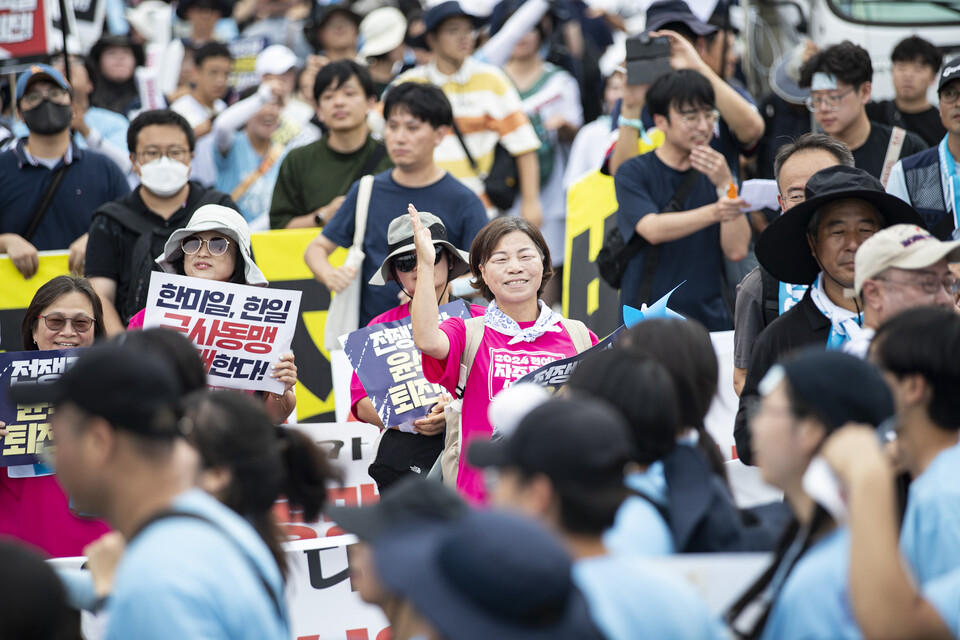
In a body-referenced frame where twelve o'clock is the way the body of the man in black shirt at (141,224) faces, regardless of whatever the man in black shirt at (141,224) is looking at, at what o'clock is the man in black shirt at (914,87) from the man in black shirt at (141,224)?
the man in black shirt at (914,87) is roughly at 9 o'clock from the man in black shirt at (141,224).

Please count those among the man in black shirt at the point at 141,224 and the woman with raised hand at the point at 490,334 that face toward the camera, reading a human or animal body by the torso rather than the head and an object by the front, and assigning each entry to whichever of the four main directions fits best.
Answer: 2

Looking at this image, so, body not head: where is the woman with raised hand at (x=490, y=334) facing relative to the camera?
toward the camera

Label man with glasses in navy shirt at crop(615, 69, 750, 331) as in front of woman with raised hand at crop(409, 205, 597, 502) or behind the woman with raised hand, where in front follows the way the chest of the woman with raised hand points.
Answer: behind

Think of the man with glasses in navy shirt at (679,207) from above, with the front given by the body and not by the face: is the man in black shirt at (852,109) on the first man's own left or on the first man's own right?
on the first man's own left

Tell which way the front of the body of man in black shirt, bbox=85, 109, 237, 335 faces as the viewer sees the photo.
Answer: toward the camera

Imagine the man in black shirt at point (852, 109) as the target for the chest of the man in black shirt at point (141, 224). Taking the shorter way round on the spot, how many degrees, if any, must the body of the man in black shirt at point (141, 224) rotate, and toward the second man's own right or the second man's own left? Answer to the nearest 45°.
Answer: approximately 90° to the second man's own left

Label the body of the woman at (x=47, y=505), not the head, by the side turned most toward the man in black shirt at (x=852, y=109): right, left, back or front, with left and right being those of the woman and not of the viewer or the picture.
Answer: left

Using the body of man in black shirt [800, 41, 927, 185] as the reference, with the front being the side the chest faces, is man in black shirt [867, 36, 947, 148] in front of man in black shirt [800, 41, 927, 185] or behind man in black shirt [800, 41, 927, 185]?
behind

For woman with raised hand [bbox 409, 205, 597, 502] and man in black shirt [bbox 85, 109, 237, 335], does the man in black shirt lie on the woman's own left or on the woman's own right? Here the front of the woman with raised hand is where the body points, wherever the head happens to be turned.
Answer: on the woman's own right
